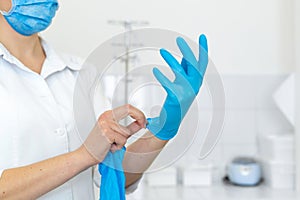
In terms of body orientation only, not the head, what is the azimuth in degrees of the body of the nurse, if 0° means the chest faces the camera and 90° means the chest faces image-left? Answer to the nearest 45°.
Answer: approximately 315°

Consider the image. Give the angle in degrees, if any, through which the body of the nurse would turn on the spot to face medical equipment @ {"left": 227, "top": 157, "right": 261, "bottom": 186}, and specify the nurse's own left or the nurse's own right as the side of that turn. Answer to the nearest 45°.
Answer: approximately 90° to the nurse's own left

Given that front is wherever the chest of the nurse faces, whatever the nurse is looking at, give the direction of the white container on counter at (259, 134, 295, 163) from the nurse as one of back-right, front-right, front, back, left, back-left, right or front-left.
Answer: left

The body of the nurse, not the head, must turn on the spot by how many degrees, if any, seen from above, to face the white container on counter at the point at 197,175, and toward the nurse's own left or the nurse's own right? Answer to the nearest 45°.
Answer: approximately 90° to the nurse's own left

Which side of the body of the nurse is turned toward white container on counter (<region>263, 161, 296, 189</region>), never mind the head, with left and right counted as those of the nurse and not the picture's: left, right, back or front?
left
